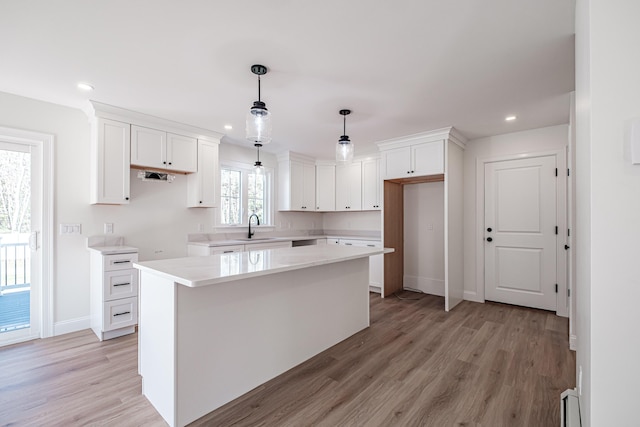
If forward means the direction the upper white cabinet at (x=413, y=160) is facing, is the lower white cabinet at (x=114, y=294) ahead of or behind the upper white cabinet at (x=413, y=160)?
ahead

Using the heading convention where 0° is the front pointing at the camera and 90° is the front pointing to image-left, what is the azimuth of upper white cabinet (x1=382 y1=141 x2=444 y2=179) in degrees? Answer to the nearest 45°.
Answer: approximately 45°

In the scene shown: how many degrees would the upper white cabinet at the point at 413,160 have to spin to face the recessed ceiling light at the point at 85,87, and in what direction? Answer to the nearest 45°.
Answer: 0° — it already faces it

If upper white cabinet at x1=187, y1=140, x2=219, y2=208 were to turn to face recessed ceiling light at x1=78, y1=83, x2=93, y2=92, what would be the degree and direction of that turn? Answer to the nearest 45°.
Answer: approximately 90° to its right

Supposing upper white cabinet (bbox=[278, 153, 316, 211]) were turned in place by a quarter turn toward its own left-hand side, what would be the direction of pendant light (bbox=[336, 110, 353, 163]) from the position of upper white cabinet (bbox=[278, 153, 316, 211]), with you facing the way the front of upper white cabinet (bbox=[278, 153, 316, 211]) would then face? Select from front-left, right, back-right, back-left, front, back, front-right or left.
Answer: back-right

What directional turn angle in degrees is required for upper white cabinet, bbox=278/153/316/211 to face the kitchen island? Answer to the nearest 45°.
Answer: approximately 45° to its right

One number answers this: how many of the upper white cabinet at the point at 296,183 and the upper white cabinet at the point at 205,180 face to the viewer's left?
0

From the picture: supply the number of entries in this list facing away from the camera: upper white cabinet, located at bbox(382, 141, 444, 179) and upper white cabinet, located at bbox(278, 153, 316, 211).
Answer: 0

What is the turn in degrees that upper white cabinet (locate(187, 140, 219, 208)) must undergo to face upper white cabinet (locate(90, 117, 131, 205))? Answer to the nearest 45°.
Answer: approximately 90° to its right

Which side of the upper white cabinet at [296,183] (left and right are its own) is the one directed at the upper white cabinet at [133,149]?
right

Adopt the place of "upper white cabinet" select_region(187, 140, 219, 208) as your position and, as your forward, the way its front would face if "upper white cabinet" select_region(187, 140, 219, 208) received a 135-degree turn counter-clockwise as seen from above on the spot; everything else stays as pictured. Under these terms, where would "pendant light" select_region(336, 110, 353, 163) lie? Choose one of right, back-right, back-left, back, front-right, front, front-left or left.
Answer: back-right

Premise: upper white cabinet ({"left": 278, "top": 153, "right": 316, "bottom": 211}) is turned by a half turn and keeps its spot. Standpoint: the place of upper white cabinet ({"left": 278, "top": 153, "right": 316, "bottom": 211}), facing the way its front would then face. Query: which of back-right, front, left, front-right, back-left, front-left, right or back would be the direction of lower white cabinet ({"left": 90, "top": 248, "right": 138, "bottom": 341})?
left

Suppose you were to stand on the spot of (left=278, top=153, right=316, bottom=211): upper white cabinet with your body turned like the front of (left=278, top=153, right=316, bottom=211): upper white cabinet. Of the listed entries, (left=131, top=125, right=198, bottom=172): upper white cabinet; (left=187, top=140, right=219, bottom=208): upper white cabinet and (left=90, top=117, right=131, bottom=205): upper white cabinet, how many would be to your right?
3

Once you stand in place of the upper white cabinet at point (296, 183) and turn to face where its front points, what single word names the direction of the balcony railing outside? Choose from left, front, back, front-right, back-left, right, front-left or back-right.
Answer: right
